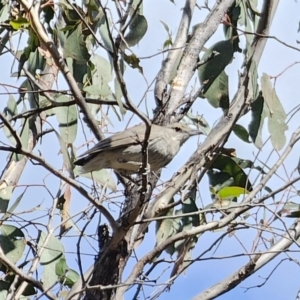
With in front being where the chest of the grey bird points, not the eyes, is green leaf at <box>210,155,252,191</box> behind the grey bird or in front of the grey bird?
in front

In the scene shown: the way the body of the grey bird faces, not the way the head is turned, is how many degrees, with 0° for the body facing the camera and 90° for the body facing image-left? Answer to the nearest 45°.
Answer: approximately 270°

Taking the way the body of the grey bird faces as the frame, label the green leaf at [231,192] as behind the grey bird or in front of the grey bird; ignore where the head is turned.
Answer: in front

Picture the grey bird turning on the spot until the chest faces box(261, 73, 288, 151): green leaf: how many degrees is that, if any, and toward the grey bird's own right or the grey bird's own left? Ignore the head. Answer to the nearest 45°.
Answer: approximately 45° to the grey bird's own right

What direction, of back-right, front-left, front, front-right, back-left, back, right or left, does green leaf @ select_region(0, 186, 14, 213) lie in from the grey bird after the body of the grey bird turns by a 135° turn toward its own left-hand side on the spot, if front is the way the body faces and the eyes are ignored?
left
